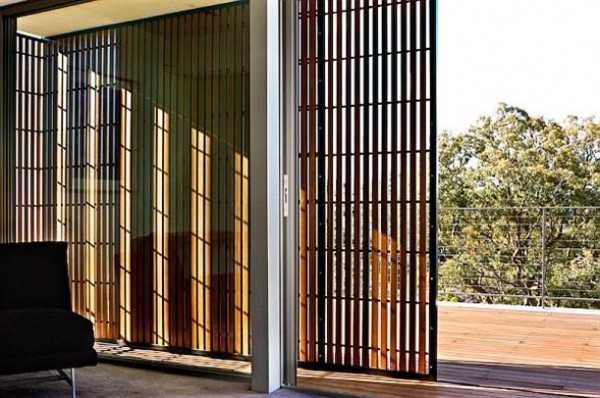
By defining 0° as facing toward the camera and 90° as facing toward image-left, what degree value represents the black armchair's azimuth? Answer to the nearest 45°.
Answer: approximately 315°

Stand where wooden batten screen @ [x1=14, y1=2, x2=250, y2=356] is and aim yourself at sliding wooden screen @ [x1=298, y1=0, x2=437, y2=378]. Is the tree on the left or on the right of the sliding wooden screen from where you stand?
left

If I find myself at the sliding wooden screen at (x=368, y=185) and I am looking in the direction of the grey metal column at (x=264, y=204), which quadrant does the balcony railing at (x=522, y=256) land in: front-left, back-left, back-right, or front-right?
back-right

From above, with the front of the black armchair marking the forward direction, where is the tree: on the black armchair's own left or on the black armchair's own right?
on the black armchair's own left

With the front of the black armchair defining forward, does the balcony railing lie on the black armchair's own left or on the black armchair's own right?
on the black armchair's own left

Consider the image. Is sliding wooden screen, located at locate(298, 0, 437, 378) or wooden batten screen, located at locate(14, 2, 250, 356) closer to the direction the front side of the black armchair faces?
the sliding wooden screen

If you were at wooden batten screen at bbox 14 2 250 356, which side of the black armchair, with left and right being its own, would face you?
left

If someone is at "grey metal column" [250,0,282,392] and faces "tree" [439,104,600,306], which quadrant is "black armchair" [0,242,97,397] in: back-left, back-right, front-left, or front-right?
back-left
